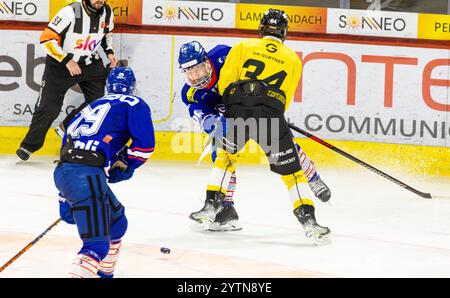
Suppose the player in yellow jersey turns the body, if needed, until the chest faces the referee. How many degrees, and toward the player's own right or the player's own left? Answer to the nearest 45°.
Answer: approximately 45° to the player's own left

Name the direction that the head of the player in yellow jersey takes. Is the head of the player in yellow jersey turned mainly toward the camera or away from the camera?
away from the camera

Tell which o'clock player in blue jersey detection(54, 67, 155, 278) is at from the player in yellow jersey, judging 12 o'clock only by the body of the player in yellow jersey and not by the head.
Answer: The player in blue jersey is roughly at 7 o'clock from the player in yellow jersey.

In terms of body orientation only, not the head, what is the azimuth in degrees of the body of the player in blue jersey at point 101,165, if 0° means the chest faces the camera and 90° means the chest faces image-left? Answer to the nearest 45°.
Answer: approximately 225°

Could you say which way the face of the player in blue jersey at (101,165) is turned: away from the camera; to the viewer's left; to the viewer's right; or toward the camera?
away from the camera

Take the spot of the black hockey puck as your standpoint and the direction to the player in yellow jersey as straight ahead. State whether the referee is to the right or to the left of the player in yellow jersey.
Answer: left

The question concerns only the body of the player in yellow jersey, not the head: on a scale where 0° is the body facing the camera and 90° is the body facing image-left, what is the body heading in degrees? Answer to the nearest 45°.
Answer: approximately 180°

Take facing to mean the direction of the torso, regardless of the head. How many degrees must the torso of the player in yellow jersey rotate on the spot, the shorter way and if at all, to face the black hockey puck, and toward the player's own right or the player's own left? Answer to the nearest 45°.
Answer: approximately 135° to the player's own left
